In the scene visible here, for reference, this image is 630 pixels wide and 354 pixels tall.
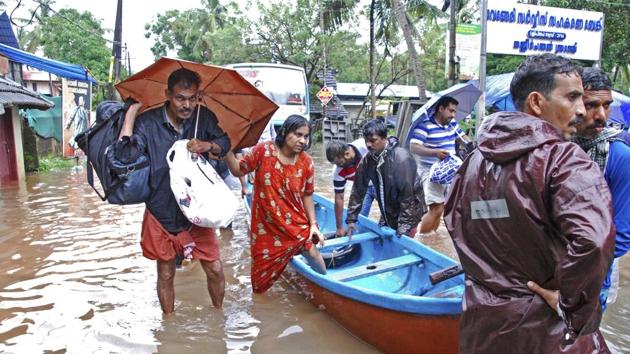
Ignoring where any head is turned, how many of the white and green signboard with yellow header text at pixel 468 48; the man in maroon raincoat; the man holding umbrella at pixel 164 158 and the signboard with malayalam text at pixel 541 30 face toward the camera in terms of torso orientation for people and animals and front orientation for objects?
3

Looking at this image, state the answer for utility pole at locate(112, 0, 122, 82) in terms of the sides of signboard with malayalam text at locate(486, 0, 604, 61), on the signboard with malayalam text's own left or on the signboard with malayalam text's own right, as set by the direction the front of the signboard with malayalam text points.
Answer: on the signboard with malayalam text's own right

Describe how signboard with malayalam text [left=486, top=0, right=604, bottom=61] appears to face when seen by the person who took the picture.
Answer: facing the viewer

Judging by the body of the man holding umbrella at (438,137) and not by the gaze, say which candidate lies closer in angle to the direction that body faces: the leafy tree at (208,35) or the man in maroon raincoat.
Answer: the man in maroon raincoat

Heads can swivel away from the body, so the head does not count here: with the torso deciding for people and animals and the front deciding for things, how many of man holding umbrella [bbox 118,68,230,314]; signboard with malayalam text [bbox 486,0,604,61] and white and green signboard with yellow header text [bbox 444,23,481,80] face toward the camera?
3

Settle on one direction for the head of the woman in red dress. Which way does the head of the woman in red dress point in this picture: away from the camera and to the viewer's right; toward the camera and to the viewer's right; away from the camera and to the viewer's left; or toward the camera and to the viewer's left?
toward the camera and to the viewer's right

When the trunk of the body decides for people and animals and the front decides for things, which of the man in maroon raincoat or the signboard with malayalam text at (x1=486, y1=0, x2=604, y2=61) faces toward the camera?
the signboard with malayalam text

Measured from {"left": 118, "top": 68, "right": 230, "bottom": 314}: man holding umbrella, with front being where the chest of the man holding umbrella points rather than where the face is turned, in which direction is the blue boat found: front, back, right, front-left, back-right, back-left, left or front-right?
left

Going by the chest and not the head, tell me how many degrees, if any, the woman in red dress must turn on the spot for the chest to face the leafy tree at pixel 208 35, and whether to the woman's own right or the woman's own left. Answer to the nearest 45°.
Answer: approximately 135° to the woman's own left

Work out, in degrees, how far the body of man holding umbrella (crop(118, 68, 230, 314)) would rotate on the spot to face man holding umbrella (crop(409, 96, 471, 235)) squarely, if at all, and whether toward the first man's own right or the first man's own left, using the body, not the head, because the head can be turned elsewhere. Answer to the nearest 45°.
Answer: approximately 90° to the first man's own left

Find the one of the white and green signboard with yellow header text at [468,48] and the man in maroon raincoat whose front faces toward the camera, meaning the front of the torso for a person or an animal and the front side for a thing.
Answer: the white and green signboard with yellow header text

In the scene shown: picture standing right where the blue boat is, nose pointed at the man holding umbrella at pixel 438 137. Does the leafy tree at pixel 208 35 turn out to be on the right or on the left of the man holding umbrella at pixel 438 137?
left

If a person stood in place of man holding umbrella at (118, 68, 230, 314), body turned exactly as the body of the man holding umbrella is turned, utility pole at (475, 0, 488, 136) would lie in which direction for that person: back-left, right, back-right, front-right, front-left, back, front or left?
back-left

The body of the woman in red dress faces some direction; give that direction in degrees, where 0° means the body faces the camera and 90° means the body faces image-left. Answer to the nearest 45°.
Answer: approximately 315°

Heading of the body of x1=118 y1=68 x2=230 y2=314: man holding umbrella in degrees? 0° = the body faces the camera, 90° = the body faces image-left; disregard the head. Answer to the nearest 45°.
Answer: approximately 0°
